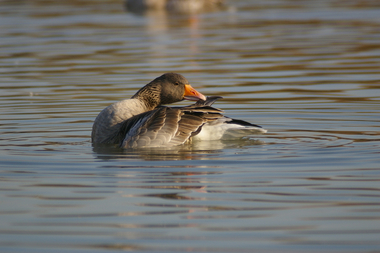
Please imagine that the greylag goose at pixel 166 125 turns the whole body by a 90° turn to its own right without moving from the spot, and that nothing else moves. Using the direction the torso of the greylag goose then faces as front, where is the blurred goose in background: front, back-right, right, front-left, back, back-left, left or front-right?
front

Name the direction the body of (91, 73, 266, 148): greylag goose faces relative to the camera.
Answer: to the viewer's left
